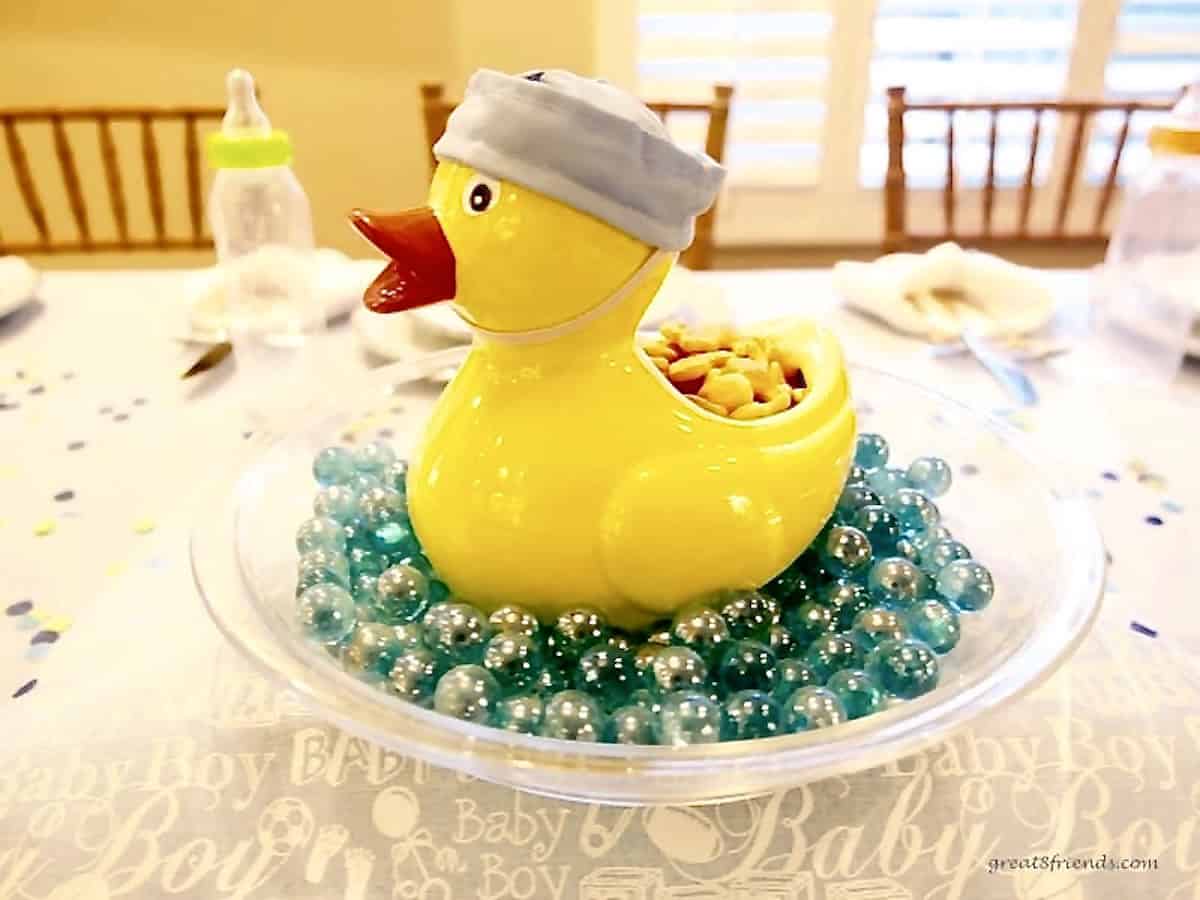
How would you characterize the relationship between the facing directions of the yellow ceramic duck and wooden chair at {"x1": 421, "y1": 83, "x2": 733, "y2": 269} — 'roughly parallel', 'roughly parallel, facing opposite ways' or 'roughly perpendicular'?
roughly perpendicular

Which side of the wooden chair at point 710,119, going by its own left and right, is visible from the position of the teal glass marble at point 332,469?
front

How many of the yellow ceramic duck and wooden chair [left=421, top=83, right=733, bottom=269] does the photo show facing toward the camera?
1

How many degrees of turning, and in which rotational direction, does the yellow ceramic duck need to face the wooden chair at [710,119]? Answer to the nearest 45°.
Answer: approximately 90° to its right

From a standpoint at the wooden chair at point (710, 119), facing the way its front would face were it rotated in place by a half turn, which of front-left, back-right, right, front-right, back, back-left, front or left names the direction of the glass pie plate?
back

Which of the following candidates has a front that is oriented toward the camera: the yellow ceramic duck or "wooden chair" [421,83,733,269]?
the wooden chair

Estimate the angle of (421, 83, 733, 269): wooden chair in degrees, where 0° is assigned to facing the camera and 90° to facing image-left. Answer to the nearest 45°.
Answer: approximately 0°

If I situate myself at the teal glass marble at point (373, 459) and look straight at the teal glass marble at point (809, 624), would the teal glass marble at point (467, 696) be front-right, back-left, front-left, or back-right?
front-right

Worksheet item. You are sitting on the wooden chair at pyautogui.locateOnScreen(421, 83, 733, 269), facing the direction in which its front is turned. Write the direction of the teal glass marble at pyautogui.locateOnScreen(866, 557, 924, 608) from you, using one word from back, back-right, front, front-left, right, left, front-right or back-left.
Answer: front

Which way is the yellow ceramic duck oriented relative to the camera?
to the viewer's left

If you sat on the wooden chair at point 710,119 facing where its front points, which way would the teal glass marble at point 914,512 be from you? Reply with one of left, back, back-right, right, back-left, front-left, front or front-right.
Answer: front

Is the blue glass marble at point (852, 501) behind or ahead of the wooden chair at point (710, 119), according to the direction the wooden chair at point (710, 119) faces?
ahead

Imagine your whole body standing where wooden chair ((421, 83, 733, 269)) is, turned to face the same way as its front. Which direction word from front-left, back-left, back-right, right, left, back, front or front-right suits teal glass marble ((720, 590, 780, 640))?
front

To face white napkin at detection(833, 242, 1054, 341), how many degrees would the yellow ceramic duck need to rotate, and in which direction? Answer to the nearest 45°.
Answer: approximately 135° to its right

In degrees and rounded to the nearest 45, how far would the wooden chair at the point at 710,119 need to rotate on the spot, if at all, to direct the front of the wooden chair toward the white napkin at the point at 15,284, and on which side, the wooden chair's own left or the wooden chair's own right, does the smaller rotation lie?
approximately 45° to the wooden chair's own right
